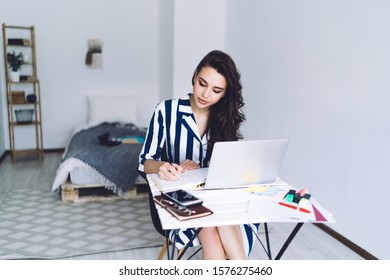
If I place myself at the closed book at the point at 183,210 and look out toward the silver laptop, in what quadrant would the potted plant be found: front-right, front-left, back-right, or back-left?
front-left

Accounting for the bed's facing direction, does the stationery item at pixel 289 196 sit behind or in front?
in front

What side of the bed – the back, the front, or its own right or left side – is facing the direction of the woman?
front

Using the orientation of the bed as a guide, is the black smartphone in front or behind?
in front

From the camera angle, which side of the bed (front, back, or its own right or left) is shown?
front

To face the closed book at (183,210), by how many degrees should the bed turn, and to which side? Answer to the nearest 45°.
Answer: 0° — it already faces it

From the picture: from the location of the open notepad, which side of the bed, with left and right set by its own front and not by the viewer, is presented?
front
